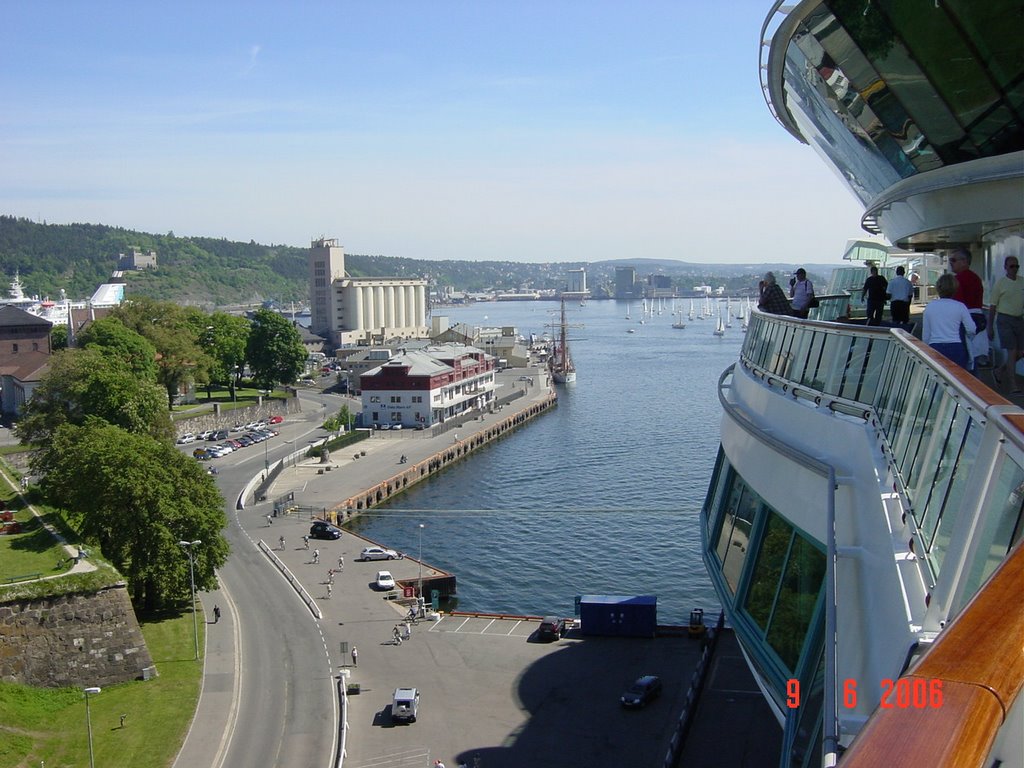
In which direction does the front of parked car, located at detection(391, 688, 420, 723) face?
away from the camera

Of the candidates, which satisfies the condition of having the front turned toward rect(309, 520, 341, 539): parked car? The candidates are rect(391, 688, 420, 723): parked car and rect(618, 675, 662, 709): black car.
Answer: rect(391, 688, 420, 723): parked car

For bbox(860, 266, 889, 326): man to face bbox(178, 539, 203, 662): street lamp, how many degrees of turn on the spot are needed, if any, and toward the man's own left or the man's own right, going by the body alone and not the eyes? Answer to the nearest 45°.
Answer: approximately 45° to the man's own left

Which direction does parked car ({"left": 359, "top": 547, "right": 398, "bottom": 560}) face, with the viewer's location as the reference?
facing to the right of the viewer

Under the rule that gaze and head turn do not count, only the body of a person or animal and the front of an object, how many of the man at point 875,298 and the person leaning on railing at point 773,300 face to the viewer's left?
1

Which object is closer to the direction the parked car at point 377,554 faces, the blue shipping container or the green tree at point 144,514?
the blue shipping container

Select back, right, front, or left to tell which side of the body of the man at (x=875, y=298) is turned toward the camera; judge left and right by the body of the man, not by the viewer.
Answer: back
